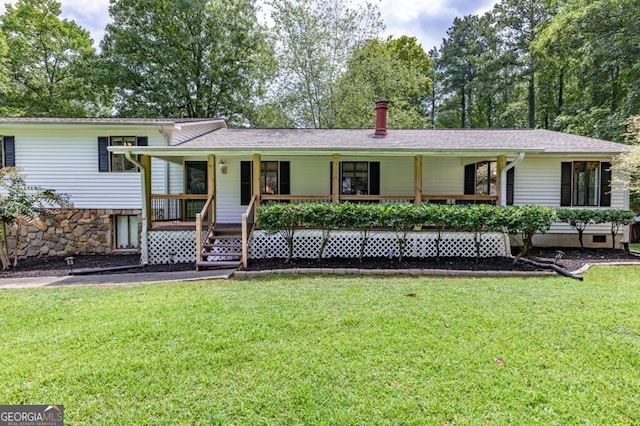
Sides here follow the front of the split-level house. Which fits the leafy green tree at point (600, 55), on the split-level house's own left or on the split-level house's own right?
on the split-level house's own left

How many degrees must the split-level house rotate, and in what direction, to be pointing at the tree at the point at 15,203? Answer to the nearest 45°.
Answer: approximately 90° to its right

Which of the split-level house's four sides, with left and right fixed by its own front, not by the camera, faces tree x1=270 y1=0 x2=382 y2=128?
back

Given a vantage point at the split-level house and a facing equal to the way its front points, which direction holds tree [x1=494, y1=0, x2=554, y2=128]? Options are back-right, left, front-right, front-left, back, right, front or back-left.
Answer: back-left

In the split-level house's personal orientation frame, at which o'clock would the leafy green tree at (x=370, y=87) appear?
The leafy green tree is roughly at 7 o'clock from the split-level house.

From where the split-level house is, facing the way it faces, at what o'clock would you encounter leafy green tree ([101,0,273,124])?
The leafy green tree is roughly at 5 o'clock from the split-level house.

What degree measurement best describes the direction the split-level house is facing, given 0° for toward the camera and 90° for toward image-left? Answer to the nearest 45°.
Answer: approximately 0°

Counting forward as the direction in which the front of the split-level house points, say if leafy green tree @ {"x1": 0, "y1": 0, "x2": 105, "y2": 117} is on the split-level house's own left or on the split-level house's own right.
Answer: on the split-level house's own right

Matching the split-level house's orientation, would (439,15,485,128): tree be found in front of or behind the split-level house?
behind
